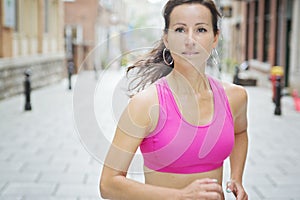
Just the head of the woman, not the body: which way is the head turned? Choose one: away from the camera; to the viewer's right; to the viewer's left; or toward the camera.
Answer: toward the camera

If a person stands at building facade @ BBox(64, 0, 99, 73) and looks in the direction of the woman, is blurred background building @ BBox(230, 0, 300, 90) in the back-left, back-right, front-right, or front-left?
front-left

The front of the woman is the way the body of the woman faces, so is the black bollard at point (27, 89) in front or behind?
behind

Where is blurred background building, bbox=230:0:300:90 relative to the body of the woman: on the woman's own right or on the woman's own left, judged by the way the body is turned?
on the woman's own left

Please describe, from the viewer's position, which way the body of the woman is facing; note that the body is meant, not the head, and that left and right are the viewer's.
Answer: facing the viewer and to the right of the viewer

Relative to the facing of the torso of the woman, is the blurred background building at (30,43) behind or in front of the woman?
behind

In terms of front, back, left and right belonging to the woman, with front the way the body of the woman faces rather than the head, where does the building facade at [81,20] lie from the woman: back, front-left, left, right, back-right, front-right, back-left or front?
back-left

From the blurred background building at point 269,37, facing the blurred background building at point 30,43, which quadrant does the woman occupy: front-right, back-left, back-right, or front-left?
front-left
